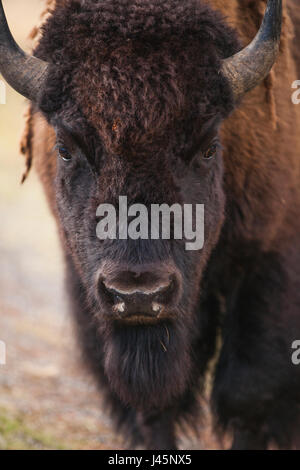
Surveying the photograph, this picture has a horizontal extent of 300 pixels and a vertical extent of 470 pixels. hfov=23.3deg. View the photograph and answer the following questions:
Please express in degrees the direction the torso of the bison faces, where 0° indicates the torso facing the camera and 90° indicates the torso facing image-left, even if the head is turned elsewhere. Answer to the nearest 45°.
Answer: approximately 0°
